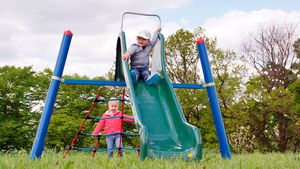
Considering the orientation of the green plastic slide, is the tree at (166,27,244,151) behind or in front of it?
behind

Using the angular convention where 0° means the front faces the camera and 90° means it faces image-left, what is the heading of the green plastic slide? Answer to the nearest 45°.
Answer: approximately 0°
